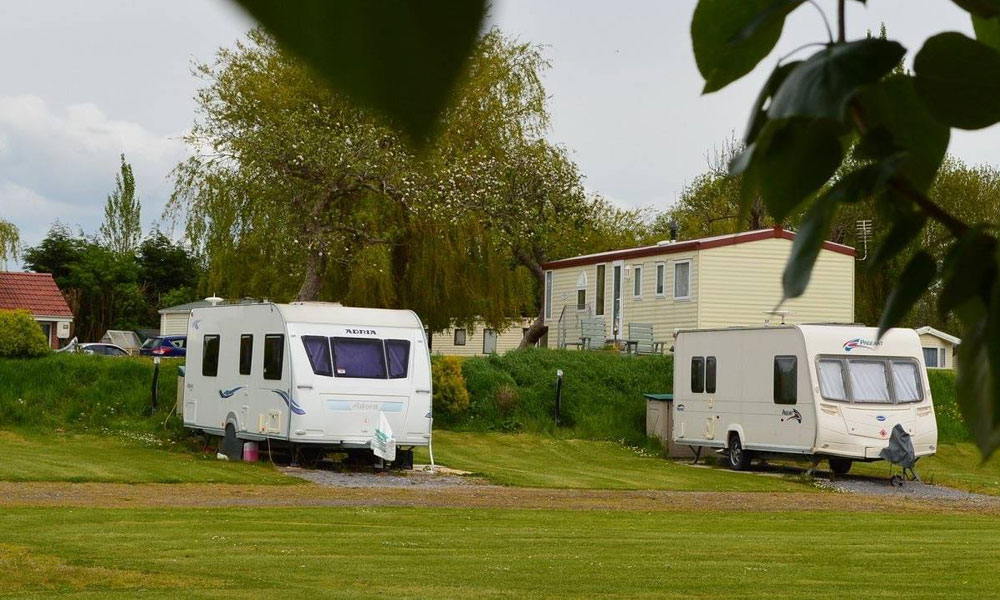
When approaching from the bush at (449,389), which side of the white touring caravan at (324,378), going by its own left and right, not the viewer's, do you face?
left

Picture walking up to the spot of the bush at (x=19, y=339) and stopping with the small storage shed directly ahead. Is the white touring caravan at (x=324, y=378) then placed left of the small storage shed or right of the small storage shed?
right

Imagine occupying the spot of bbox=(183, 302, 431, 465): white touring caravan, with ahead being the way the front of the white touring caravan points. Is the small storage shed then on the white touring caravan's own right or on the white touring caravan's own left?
on the white touring caravan's own left

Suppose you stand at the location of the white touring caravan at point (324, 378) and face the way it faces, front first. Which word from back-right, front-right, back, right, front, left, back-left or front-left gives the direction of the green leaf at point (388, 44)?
front-right

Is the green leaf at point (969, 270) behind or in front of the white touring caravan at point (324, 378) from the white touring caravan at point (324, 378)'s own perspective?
in front

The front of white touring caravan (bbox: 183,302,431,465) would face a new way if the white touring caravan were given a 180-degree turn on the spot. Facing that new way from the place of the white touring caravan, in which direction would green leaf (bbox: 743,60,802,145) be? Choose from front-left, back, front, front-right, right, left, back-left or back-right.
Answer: back-left

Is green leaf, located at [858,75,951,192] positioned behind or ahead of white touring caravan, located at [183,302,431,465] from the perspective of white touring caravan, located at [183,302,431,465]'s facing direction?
ahead

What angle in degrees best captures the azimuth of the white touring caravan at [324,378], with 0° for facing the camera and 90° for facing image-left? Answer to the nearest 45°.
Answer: approximately 315°

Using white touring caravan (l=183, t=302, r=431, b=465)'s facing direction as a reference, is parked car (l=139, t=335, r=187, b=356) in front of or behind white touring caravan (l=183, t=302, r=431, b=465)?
behind

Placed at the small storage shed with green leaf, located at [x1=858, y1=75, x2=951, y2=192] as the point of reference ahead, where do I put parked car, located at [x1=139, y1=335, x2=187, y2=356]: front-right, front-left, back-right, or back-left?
back-right
